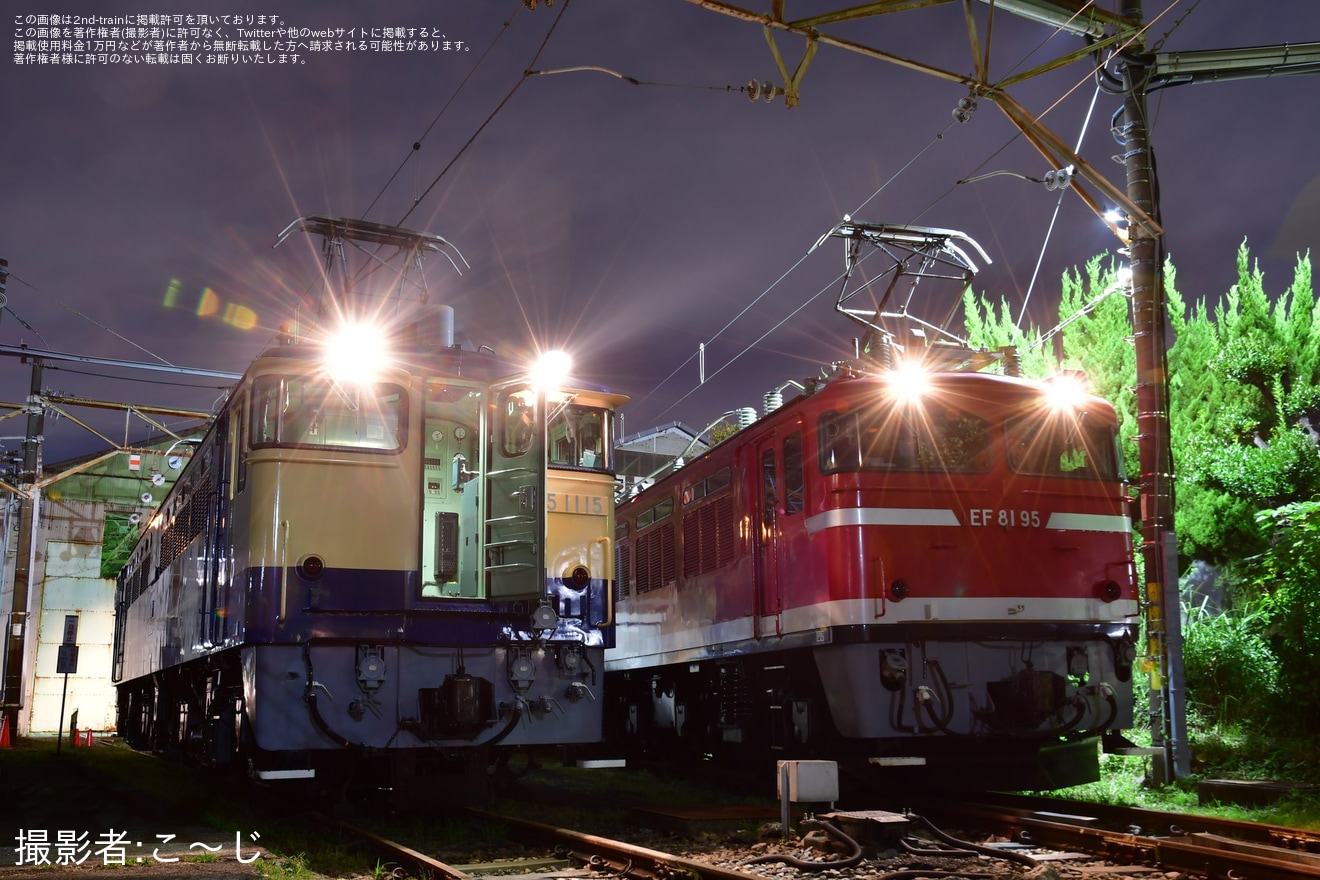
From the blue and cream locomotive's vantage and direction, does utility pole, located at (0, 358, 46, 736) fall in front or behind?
behind

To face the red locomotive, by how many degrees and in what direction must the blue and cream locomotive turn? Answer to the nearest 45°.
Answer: approximately 45° to its left

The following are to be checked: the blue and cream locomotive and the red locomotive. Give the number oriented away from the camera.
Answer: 0

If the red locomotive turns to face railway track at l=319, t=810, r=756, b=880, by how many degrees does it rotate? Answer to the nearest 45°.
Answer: approximately 90° to its right

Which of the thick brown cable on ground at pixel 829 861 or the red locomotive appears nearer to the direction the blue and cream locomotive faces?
the thick brown cable on ground

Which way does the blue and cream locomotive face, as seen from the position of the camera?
facing the viewer and to the right of the viewer

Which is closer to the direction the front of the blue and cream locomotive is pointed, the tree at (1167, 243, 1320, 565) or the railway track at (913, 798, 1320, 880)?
the railway track

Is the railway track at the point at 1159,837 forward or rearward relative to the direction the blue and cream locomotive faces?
forward

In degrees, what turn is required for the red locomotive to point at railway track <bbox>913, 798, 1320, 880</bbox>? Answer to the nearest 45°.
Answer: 0° — it already faces it

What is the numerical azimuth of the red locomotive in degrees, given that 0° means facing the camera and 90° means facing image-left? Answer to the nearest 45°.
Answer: approximately 315°

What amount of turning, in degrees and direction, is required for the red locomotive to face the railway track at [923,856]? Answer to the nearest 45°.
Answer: approximately 45° to its right
